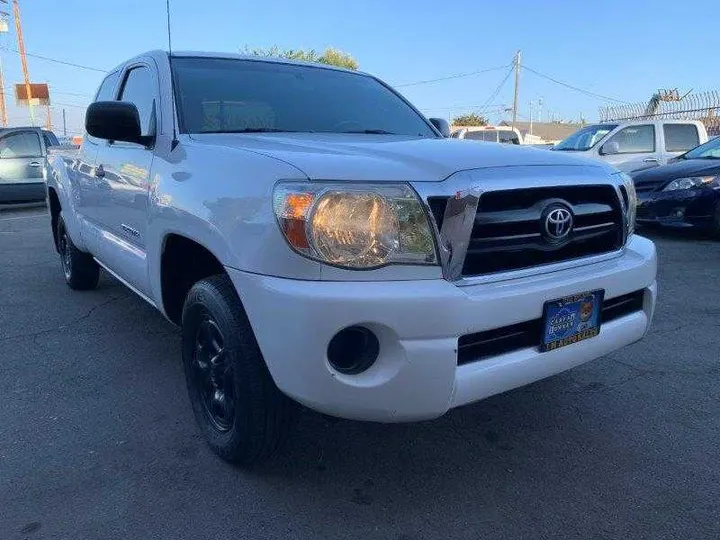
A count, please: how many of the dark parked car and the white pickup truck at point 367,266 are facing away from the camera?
0

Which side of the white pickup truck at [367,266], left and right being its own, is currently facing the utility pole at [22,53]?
back

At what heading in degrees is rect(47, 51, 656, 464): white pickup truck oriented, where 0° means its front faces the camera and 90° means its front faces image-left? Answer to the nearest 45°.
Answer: approximately 315°

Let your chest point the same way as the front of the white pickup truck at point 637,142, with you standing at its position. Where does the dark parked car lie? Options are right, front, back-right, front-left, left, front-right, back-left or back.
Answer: front-left

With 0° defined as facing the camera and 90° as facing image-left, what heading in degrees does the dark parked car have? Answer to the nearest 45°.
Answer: approximately 45°

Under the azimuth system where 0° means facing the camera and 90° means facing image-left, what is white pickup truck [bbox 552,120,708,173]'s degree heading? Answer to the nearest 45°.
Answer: approximately 45°

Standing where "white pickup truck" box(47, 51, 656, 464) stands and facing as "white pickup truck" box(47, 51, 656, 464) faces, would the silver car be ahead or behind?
behind

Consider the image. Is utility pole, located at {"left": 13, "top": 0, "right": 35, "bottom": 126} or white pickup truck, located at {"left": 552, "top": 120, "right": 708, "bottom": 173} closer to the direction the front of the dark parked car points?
the utility pole

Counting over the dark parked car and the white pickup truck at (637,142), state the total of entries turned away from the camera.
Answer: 0

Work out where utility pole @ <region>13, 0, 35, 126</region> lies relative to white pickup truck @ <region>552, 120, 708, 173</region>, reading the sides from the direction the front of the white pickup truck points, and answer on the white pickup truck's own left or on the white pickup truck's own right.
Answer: on the white pickup truck's own right

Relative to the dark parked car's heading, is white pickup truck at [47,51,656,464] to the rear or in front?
in front

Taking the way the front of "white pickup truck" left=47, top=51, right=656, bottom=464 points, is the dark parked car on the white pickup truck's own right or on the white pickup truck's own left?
on the white pickup truck's own left

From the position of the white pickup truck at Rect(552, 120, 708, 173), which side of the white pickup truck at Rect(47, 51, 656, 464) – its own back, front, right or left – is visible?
left

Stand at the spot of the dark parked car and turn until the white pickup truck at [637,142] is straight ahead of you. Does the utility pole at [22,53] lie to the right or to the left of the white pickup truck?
left
